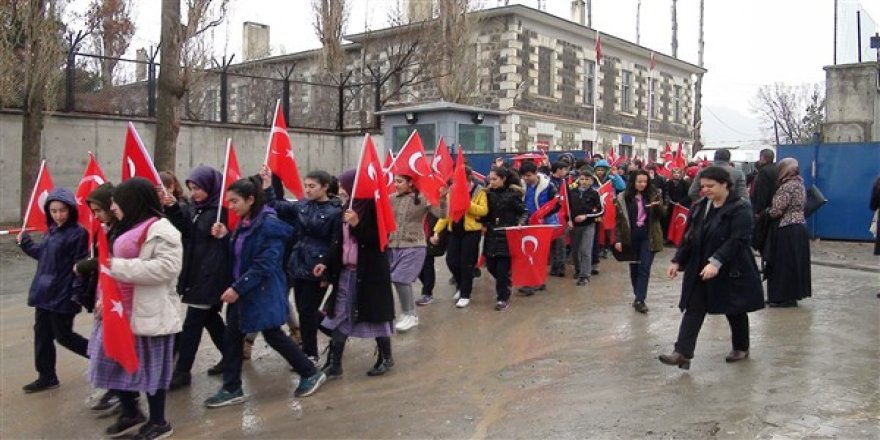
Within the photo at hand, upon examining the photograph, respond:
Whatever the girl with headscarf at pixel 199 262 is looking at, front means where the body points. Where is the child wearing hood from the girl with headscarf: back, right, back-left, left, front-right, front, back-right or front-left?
front-right

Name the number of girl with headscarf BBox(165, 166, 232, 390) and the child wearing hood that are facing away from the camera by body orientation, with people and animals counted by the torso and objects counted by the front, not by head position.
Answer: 0

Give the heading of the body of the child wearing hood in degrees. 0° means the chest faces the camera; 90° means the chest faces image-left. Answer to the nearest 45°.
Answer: approximately 45°

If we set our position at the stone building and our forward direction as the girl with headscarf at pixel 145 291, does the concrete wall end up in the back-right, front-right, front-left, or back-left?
front-right

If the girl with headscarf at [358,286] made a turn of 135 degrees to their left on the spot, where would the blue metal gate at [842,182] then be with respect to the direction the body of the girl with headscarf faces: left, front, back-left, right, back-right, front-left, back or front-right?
front-left

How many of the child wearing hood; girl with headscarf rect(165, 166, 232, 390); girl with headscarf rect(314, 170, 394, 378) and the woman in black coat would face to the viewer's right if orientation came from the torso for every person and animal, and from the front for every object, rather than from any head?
0

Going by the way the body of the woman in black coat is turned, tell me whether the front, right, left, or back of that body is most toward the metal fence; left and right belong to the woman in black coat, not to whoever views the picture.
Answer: right

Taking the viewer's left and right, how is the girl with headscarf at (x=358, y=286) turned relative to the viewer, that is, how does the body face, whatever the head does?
facing the viewer and to the left of the viewer

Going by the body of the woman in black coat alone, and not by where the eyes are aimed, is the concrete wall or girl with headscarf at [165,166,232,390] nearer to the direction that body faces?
the girl with headscarf
